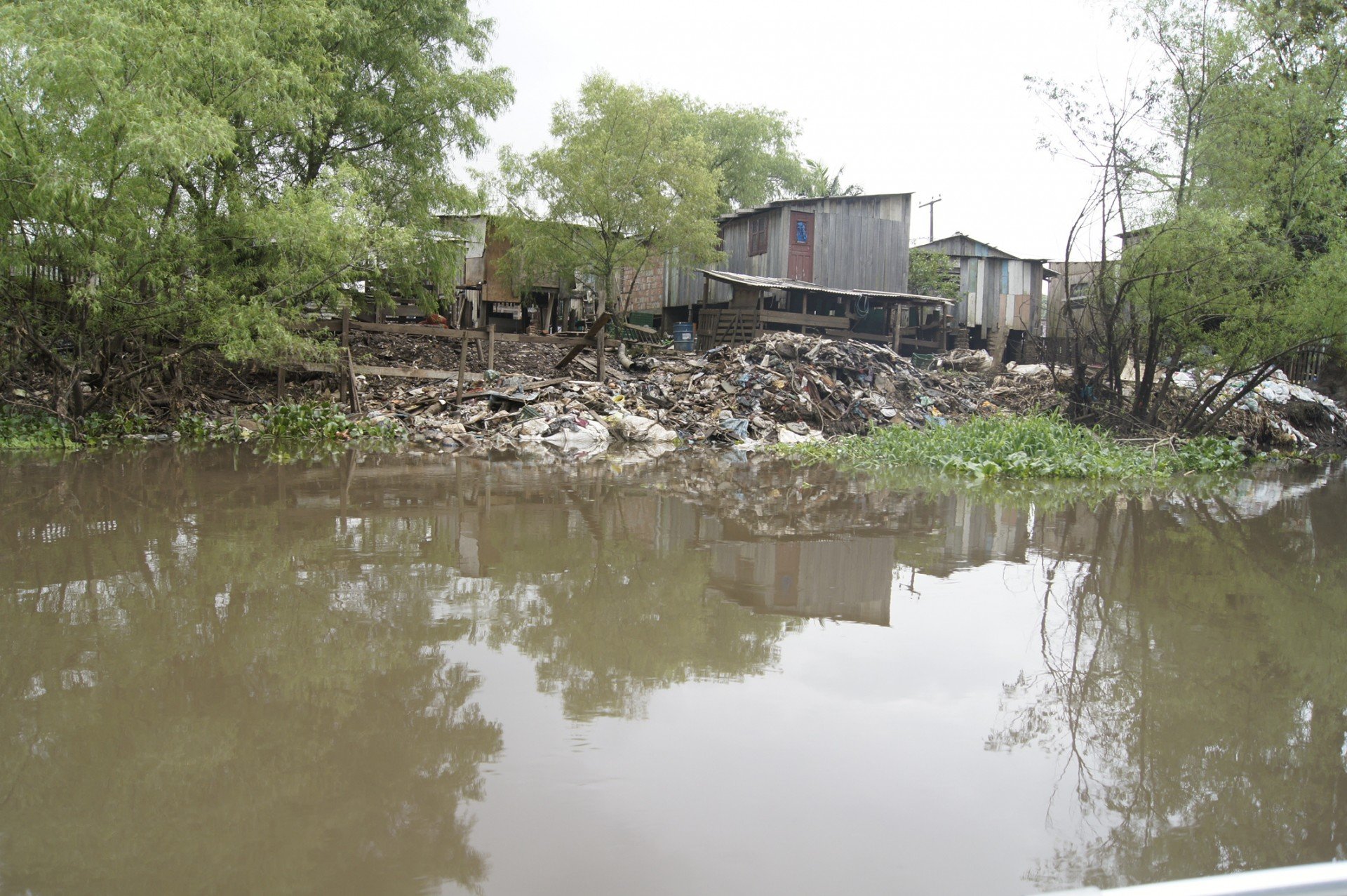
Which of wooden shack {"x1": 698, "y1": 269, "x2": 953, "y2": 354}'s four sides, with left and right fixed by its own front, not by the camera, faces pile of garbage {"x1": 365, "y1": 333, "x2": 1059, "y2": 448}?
front

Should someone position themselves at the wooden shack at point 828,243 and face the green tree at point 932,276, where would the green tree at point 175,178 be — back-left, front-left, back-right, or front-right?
back-right

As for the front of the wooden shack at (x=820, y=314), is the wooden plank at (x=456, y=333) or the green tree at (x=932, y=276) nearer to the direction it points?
the wooden plank

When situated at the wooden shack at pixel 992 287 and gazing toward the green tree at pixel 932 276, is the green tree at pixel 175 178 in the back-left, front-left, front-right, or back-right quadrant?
front-left

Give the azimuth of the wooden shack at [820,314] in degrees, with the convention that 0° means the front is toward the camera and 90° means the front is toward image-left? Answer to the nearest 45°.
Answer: approximately 0°

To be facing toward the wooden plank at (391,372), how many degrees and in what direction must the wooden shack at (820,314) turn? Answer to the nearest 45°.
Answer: approximately 45° to its right

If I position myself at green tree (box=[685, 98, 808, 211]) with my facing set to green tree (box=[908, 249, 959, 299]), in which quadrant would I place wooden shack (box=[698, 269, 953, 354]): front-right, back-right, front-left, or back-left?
front-right

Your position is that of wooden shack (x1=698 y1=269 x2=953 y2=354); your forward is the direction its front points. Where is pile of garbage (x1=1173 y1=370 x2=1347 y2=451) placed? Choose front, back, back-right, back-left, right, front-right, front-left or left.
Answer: front-left

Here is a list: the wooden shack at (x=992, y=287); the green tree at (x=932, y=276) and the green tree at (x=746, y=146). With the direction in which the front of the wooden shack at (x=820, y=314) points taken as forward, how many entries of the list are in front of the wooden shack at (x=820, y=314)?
0

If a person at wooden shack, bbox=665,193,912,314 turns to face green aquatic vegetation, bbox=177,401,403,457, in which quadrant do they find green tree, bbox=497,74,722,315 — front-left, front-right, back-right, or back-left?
front-right

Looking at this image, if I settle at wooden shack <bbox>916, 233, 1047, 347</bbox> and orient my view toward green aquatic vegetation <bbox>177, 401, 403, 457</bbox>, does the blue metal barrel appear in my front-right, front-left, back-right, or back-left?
front-right

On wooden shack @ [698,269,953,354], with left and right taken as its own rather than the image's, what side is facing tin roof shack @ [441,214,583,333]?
right
